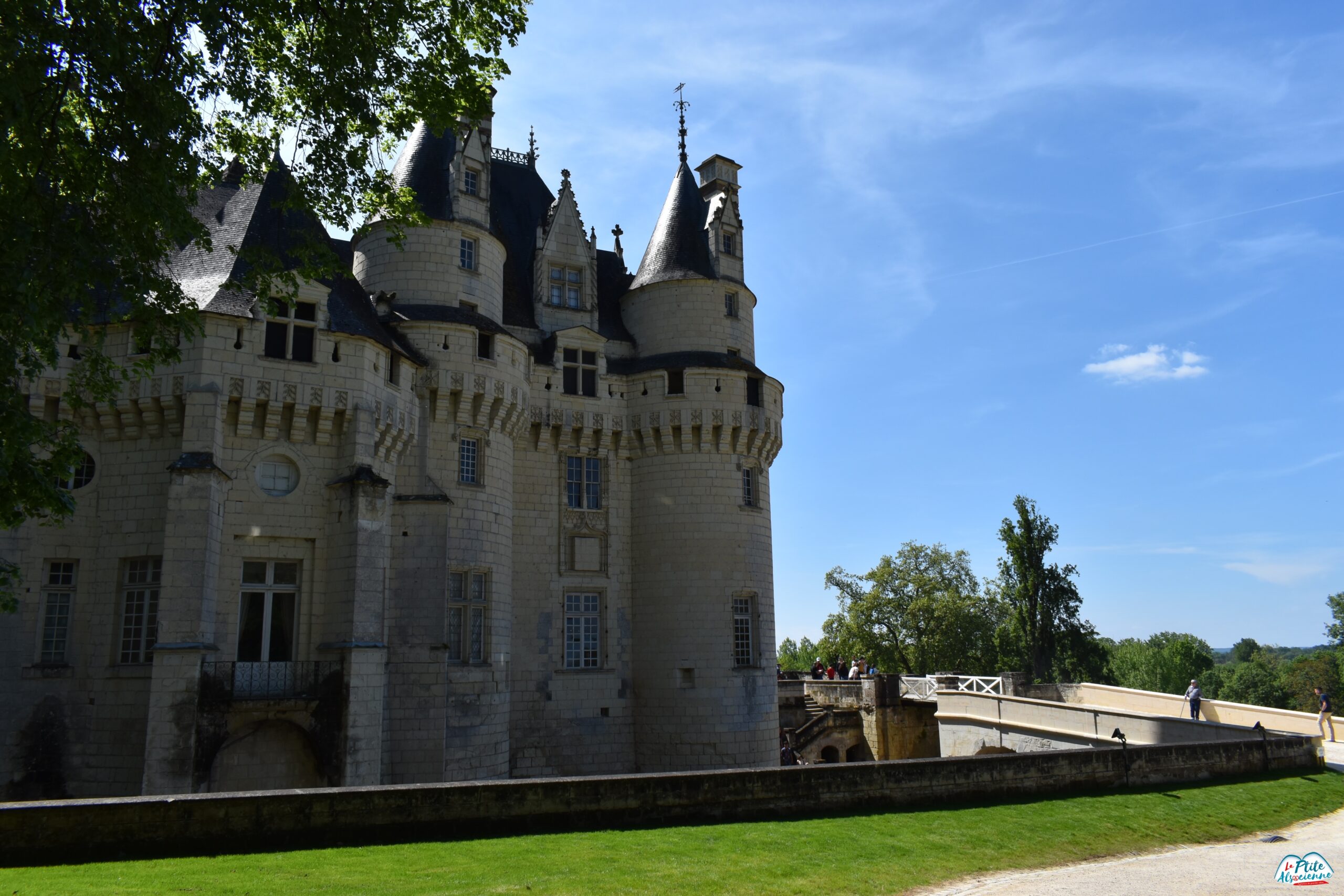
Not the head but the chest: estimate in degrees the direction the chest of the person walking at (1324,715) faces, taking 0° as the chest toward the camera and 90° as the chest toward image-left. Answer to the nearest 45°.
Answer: approximately 90°
